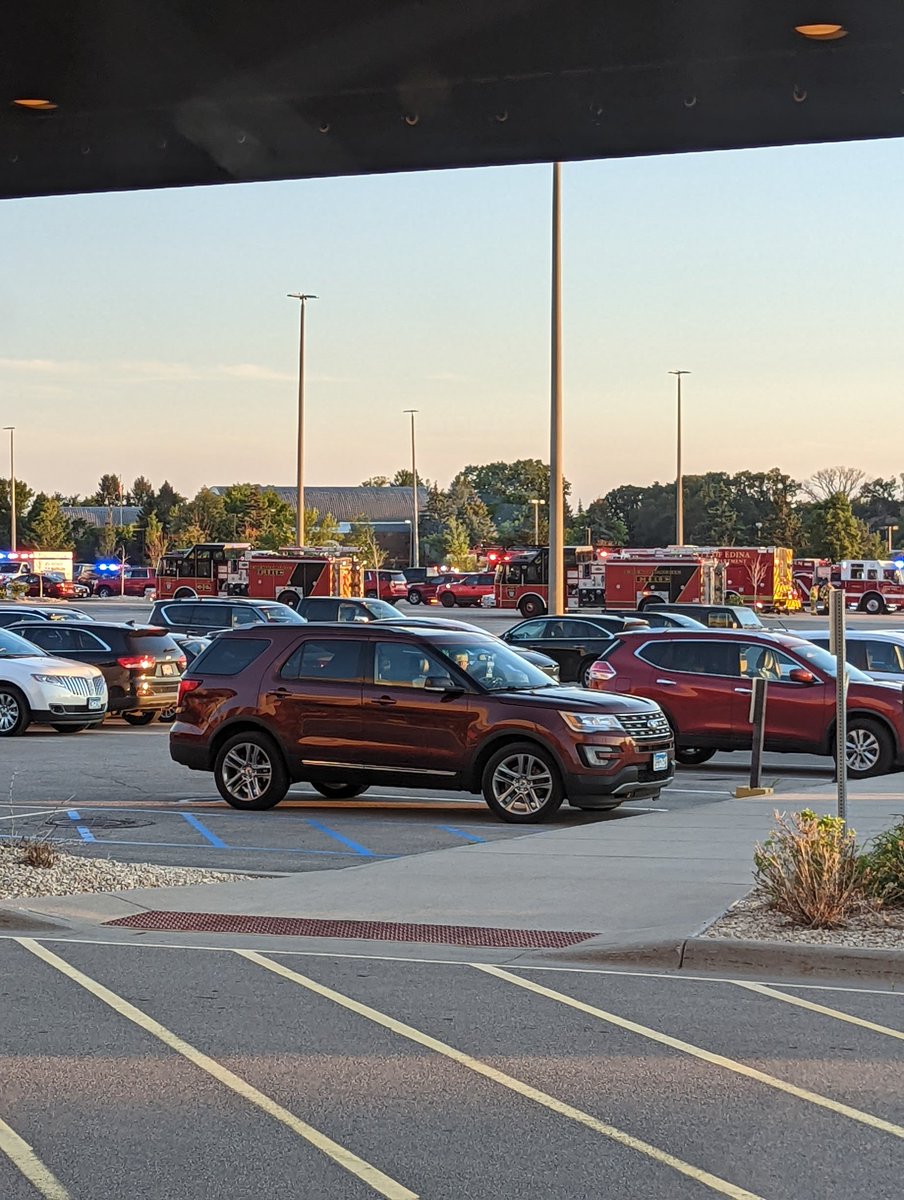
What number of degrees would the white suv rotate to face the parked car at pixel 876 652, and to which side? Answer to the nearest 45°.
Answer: approximately 45° to its left

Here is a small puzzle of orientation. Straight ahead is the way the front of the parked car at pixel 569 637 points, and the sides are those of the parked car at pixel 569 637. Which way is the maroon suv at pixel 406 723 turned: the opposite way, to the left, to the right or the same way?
the opposite way

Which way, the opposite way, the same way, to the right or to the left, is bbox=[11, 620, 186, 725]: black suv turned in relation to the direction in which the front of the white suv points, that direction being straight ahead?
the opposite way

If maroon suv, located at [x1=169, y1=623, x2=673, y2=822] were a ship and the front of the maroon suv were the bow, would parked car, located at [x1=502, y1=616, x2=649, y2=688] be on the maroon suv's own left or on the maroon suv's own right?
on the maroon suv's own left

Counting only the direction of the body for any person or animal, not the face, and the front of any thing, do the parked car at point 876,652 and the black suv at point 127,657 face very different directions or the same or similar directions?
very different directions

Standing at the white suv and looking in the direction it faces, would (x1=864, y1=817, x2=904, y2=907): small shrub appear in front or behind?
in front

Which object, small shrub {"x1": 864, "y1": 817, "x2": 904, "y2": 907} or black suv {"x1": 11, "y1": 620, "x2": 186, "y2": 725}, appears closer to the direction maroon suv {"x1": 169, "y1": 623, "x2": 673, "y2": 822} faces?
the small shrub

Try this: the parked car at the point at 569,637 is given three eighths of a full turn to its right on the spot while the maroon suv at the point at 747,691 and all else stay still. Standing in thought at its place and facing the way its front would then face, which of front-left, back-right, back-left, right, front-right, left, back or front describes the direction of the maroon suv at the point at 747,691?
right

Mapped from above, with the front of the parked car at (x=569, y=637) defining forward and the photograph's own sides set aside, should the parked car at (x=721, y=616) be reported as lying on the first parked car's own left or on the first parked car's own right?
on the first parked car's own right

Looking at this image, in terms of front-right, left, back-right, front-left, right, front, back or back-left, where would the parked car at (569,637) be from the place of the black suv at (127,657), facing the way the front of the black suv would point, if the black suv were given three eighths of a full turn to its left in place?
back-left

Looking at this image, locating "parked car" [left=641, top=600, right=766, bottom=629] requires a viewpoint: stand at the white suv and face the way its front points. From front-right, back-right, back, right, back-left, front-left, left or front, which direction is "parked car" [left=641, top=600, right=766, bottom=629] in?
left

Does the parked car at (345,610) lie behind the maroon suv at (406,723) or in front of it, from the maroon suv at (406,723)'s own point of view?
behind
